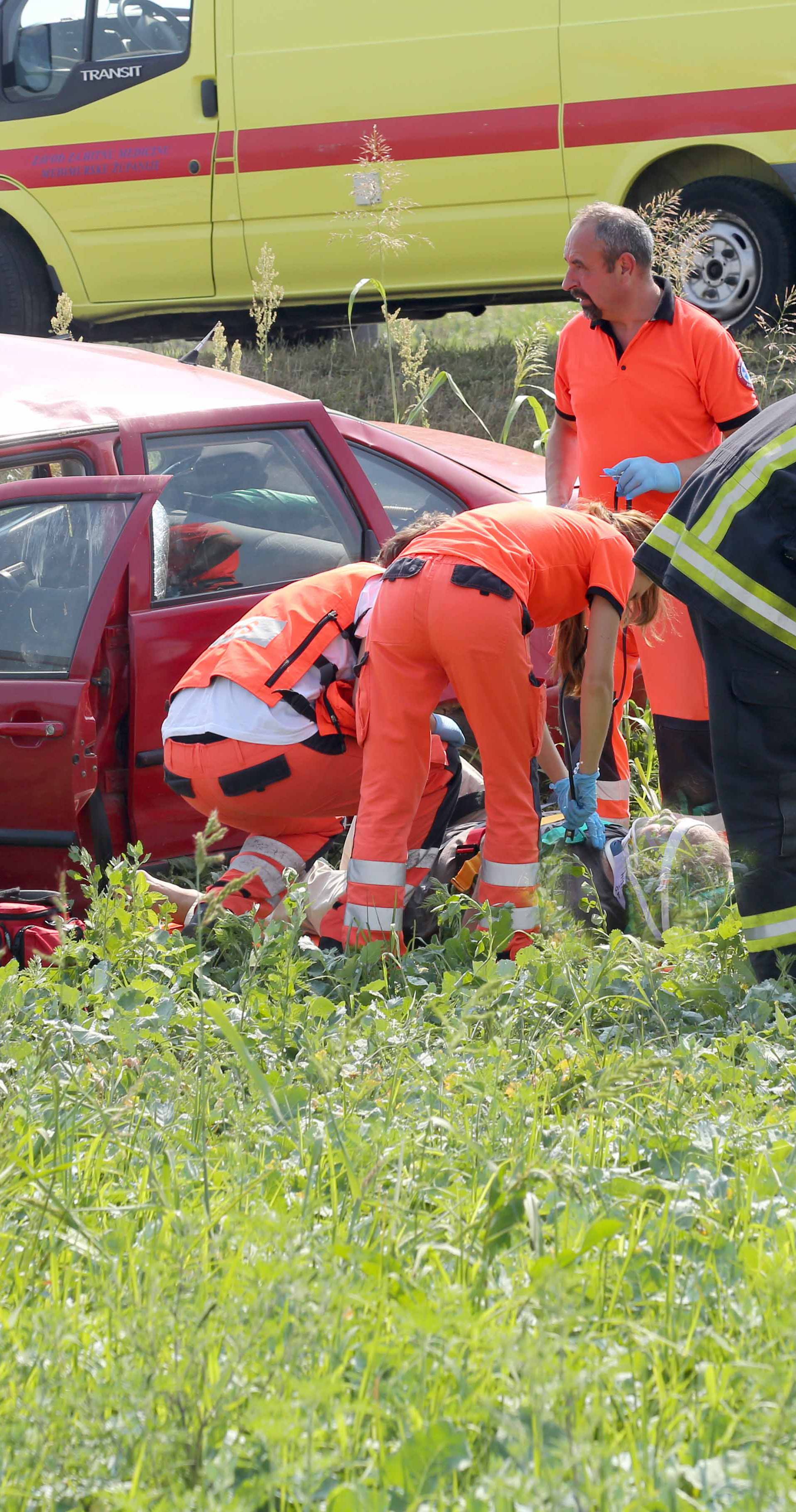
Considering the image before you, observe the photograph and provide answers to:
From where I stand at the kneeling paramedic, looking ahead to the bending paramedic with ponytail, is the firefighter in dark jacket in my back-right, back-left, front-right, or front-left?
front-right

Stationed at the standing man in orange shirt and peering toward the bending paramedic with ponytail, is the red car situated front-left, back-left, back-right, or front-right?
front-right

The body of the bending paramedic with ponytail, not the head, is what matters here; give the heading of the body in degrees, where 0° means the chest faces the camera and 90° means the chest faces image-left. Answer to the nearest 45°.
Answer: approximately 225°

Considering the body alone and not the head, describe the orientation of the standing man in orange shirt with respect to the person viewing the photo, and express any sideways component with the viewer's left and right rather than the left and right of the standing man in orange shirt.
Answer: facing the viewer and to the left of the viewer

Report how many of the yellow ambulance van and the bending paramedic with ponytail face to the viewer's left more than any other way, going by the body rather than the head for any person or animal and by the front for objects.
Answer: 1

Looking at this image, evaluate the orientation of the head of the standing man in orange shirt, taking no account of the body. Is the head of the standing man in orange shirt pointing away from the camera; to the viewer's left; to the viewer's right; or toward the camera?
to the viewer's left

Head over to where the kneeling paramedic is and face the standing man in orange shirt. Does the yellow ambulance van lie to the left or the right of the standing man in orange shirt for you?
left

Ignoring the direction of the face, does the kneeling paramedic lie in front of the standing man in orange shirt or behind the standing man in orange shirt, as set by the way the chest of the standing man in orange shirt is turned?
in front

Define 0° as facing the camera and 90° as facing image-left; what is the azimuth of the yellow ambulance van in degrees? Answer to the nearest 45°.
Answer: approximately 90°

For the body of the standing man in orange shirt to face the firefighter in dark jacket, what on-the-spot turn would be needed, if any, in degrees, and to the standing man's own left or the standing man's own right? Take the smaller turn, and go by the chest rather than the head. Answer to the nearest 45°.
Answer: approximately 45° to the standing man's own left

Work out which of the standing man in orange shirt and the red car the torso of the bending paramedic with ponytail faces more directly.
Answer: the standing man in orange shirt

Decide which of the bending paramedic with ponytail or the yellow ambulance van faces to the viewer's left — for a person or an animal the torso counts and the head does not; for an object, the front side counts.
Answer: the yellow ambulance van

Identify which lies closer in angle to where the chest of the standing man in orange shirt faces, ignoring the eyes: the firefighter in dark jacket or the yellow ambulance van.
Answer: the firefighter in dark jacket

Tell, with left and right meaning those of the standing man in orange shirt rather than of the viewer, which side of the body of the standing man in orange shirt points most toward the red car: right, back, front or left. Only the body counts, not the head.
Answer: front

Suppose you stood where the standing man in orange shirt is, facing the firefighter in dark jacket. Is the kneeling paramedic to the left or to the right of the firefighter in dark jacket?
right
